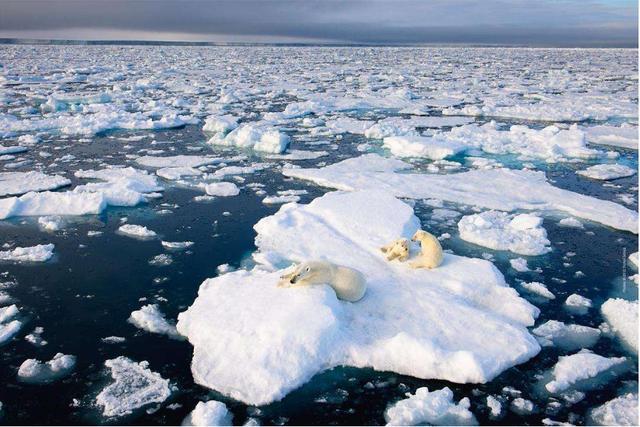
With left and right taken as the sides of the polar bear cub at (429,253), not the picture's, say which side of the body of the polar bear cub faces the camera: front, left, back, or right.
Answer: left

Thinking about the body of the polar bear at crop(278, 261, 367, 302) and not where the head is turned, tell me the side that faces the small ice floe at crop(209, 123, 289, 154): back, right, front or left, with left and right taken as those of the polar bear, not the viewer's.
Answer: right

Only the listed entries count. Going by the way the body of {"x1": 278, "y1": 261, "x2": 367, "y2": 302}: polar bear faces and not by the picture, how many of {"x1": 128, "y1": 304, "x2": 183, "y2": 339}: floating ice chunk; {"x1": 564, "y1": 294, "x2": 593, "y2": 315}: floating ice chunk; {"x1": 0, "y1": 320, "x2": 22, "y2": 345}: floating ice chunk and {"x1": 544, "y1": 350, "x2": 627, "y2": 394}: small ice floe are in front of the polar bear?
2

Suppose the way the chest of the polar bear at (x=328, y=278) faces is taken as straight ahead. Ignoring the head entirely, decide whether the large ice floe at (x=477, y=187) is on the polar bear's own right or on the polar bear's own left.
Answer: on the polar bear's own right

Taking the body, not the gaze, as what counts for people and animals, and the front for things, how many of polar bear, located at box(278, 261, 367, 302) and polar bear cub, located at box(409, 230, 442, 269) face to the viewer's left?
2

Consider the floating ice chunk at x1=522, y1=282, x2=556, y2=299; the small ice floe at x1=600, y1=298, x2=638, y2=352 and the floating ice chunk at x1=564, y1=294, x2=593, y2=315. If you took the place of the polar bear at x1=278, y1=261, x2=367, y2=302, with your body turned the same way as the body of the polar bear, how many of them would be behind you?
3

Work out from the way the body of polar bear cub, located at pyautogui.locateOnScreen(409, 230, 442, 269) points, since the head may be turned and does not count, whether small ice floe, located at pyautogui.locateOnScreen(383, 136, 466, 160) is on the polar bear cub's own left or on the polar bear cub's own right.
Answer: on the polar bear cub's own right

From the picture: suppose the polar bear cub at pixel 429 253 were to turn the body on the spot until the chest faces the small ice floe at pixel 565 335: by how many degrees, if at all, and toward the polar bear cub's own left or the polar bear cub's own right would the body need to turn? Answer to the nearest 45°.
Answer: approximately 135° to the polar bear cub's own left

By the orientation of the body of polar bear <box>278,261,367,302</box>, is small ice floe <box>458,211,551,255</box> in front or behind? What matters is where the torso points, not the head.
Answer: behind

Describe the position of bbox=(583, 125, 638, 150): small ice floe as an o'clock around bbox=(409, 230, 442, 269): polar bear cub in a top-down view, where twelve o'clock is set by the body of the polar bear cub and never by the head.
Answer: The small ice floe is roughly at 4 o'clock from the polar bear cub.

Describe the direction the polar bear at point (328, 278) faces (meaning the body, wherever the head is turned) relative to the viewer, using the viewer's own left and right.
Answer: facing to the left of the viewer
